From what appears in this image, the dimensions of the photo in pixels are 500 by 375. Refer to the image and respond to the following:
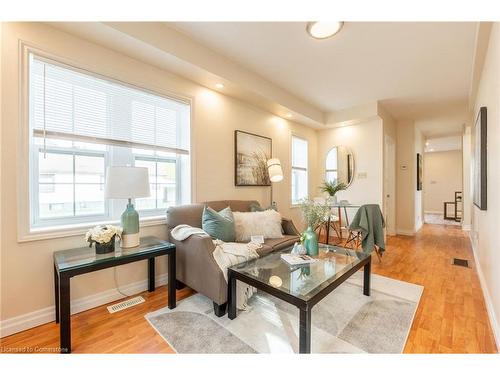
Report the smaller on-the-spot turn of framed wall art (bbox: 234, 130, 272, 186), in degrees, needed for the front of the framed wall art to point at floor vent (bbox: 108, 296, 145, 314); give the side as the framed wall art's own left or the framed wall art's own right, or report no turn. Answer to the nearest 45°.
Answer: approximately 90° to the framed wall art's own right

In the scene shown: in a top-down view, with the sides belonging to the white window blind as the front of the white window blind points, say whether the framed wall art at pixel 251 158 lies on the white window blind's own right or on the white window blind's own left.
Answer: on the white window blind's own left

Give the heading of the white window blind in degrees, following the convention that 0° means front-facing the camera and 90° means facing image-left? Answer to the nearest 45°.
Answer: approximately 315°

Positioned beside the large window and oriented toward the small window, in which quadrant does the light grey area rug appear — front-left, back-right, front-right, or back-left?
front-right

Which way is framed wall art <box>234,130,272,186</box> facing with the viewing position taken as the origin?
facing the viewer and to the right of the viewer

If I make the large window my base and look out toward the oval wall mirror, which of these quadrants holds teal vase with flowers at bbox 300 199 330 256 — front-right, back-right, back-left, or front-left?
front-right

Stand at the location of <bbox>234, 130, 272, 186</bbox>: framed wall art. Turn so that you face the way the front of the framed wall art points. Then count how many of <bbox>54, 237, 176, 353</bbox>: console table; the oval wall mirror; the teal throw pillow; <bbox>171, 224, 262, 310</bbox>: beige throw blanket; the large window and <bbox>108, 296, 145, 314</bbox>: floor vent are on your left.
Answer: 1

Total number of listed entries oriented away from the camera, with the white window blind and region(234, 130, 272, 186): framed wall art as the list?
0

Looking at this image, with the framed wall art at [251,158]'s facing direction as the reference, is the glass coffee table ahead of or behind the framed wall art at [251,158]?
ahead

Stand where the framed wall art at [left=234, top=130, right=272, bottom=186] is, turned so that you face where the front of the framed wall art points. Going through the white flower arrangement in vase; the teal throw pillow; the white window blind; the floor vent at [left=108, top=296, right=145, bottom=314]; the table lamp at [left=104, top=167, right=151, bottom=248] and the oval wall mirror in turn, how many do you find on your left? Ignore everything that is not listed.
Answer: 1

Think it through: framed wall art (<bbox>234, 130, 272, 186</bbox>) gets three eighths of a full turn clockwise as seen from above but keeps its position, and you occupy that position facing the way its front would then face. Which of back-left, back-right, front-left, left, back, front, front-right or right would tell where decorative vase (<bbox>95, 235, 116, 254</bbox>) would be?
front-left

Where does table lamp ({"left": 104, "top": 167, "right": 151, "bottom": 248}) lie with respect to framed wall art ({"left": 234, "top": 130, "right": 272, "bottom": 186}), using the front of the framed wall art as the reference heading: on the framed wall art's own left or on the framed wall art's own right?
on the framed wall art's own right

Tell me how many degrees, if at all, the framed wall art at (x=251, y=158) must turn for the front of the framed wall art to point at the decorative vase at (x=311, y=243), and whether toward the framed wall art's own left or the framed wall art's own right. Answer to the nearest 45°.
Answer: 0° — it already faces it

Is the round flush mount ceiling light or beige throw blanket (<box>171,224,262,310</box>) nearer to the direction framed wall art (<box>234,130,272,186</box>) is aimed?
the round flush mount ceiling light
